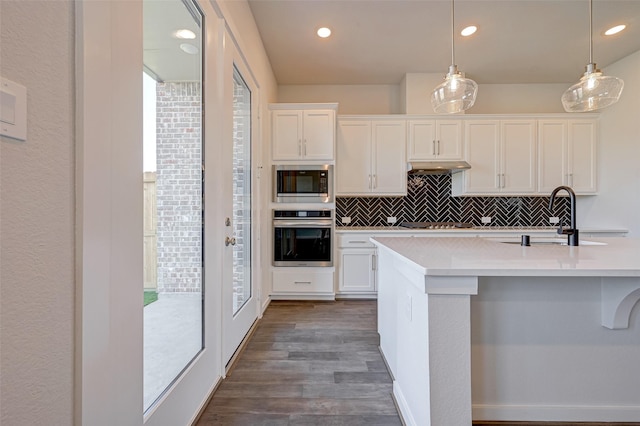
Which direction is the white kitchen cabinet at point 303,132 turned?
toward the camera

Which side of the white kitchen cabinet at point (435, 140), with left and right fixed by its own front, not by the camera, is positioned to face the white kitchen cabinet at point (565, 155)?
left

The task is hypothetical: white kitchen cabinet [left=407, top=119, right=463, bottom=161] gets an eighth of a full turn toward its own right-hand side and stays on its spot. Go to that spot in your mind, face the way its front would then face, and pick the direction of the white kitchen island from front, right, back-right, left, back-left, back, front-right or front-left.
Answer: front-left

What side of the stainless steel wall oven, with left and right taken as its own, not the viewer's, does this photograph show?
front

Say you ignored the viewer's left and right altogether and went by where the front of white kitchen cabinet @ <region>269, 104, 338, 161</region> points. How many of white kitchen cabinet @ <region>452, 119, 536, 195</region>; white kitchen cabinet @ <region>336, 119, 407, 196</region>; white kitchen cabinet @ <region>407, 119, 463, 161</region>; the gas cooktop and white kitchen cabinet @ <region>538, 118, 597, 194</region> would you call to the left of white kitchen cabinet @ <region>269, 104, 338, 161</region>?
5

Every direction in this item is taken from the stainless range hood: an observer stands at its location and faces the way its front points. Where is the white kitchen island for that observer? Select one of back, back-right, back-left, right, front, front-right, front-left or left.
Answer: front

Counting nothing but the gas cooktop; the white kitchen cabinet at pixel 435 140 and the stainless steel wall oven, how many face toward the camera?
3

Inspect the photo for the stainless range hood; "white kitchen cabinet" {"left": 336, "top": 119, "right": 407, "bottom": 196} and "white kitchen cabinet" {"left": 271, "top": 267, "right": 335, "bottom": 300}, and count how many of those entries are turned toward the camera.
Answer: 3

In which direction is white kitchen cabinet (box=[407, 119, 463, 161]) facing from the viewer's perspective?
toward the camera

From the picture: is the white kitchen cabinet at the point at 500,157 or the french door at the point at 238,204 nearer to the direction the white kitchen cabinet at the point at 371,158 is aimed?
the french door

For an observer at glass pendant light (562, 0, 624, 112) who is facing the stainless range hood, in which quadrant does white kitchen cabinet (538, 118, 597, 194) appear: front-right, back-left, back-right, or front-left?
front-right
